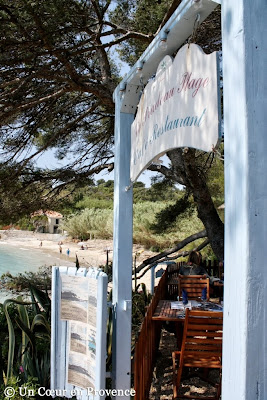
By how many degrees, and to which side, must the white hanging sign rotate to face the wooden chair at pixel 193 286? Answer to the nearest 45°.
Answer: approximately 135° to its right

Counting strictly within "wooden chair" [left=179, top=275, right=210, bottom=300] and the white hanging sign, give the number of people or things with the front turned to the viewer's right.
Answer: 0

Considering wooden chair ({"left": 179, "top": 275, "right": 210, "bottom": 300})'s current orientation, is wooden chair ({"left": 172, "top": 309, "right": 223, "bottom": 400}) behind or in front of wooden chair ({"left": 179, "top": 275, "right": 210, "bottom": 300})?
in front

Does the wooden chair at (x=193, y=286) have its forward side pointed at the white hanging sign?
yes

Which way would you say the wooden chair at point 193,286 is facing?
toward the camera

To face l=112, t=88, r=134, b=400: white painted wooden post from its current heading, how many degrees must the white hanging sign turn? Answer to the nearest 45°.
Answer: approximately 135° to its right

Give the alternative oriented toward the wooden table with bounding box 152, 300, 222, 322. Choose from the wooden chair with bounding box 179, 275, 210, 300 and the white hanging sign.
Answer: the wooden chair

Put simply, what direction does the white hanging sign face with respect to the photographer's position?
facing the viewer and to the left of the viewer

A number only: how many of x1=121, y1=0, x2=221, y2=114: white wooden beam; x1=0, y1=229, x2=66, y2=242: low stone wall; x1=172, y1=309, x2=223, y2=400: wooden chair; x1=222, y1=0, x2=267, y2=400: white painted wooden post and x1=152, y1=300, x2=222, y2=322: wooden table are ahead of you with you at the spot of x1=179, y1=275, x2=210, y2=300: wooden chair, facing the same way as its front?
4

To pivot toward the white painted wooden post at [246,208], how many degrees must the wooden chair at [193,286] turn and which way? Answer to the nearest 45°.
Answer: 0° — it already faces it

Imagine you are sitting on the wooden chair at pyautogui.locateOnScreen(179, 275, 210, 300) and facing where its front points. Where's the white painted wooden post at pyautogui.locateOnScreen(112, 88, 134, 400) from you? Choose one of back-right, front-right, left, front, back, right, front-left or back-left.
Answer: front

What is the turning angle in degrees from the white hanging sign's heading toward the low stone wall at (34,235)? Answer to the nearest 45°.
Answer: approximately 135° to its right

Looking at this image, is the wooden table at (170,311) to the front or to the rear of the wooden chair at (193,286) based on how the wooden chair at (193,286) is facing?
to the front

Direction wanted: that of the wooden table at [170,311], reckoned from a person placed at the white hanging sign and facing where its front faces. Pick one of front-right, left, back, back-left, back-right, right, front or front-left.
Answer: back-right
